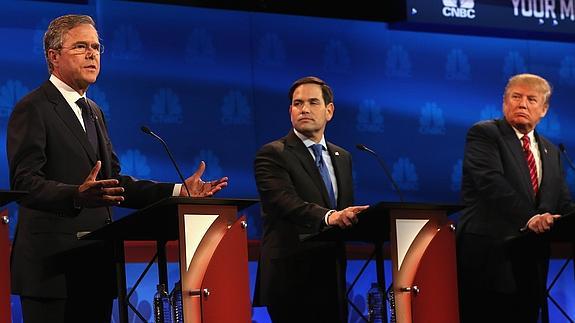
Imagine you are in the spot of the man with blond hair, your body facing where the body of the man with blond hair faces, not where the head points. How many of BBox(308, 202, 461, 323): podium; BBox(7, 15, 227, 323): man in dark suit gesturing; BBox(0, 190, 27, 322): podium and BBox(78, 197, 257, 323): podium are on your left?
0

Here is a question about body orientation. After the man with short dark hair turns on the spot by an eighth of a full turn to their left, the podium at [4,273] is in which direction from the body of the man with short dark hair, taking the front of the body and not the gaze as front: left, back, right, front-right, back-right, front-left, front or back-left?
back-right

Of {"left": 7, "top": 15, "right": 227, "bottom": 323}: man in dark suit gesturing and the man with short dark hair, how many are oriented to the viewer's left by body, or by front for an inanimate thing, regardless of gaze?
0

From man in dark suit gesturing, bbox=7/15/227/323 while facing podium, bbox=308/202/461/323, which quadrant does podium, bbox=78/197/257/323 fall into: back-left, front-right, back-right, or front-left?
front-right

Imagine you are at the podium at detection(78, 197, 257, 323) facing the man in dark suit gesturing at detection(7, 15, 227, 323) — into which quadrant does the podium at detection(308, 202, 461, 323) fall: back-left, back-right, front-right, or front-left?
back-right

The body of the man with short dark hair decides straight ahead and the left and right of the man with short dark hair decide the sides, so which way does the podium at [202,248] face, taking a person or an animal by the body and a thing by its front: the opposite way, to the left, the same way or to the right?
the same way

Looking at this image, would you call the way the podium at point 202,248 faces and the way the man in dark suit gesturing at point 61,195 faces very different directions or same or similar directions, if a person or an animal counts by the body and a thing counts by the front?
same or similar directions

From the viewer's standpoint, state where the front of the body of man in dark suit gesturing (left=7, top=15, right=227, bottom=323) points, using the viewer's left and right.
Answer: facing the viewer and to the right of the viewer

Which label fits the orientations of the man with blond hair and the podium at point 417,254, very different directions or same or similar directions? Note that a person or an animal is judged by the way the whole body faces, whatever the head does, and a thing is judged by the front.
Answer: same or similar directions

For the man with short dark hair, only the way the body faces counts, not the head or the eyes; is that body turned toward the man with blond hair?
no

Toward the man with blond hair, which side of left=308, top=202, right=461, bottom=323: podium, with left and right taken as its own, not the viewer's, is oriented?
left

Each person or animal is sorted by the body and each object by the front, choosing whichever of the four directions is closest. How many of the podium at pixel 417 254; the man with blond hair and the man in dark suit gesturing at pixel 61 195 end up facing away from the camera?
0

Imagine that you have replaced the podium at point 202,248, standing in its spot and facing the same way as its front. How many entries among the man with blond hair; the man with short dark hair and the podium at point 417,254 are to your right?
0

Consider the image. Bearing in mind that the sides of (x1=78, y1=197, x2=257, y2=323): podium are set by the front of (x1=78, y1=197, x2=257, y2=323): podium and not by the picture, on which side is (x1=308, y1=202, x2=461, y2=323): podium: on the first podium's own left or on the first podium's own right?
on the first podium's own left

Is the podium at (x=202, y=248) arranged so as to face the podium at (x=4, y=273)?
no
